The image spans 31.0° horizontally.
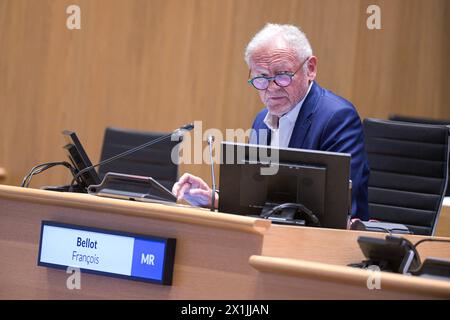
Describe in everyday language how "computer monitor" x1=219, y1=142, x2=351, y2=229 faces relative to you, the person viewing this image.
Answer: facing away from the viewer

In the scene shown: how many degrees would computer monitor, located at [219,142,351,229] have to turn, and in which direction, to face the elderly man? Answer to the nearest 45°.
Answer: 0° — it already faces them

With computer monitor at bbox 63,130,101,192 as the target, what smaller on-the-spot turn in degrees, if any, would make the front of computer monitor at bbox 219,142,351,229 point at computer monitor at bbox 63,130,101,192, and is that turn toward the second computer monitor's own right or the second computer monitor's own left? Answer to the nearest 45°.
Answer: approximately 90° to the second computer monitor's own left

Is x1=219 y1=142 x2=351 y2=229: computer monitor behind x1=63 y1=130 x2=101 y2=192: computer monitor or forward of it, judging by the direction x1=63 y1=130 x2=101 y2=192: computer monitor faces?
forward

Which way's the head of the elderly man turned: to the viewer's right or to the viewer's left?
to the viewer's left

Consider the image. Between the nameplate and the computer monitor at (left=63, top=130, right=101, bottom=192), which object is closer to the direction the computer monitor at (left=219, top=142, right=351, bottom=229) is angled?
the computer monitor

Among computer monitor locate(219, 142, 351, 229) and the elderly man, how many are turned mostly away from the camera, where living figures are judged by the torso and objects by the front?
1

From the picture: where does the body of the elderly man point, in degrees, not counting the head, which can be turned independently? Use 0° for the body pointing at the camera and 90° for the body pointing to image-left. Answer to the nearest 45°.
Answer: approximately 45°
